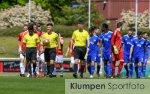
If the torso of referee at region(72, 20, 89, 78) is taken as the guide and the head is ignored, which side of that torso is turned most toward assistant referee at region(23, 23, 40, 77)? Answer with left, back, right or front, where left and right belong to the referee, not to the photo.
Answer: right

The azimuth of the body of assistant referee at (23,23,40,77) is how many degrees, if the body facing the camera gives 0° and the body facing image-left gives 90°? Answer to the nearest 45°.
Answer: approximately 0°

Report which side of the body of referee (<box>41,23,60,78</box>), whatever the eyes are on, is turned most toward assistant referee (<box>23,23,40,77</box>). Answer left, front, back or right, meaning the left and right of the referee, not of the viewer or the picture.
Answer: right

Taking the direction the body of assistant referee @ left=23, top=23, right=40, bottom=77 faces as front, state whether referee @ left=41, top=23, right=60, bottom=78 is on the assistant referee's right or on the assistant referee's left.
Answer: on the assistant referee's left
